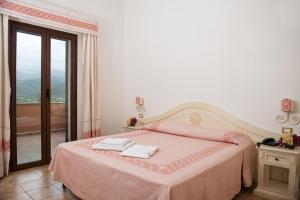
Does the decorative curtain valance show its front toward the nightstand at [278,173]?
yes

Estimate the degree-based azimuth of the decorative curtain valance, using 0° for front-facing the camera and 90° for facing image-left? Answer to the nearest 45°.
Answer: approximately 315°
